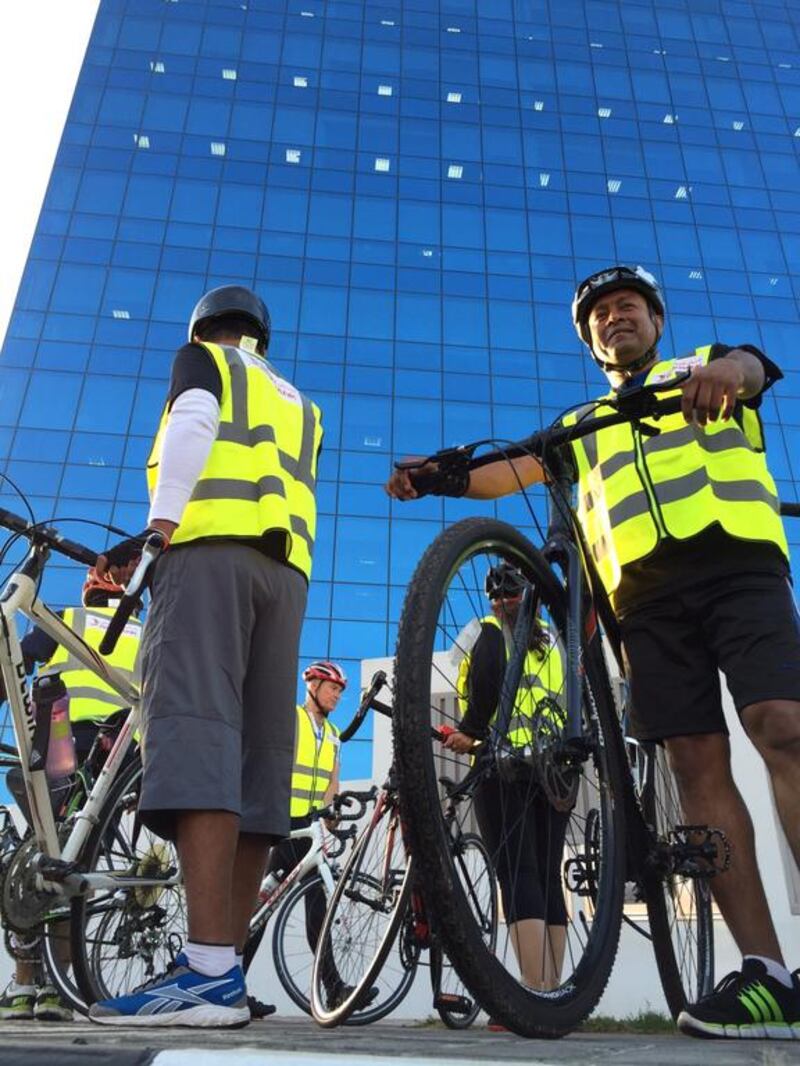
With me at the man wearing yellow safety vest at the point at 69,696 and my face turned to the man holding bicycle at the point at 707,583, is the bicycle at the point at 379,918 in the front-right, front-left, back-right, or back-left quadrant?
front-left

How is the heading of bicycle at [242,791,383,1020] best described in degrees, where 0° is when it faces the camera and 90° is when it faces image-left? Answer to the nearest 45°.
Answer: approximately 315°

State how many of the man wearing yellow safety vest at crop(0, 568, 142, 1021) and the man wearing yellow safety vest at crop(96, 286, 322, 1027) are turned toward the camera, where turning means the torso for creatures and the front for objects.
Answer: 1

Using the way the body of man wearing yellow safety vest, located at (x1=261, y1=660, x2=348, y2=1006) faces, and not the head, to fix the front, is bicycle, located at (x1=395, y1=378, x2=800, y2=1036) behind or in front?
in front

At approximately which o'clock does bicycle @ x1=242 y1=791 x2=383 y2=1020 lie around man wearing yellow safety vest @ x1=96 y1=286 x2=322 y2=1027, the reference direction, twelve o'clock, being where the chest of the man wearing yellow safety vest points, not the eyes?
The bicycle is roughly at 2 o'clock from the man wearing yellow safety vest.

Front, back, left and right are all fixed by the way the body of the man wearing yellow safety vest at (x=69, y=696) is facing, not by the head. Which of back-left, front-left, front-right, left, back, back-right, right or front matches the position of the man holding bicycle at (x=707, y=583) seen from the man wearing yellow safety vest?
front-left

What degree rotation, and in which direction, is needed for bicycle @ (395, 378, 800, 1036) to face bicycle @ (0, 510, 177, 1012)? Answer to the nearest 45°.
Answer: approximately 45° to its right
